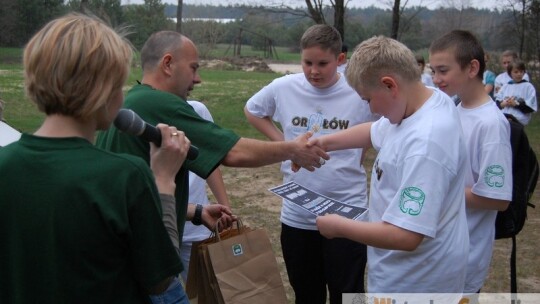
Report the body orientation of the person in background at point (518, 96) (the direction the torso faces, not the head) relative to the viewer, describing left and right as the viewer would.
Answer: facing the viewer and to the left of the viewer

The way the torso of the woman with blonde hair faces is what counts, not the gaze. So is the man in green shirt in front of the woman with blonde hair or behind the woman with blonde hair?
in front

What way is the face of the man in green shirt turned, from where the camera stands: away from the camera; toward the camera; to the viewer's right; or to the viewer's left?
to the viewer's right

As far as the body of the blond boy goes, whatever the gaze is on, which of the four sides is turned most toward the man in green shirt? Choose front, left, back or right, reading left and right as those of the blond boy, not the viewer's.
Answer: front

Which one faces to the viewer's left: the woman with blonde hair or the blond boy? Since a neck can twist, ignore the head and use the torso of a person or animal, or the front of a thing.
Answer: the blond boy

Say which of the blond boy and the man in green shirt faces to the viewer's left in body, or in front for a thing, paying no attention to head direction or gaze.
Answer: the blond boy

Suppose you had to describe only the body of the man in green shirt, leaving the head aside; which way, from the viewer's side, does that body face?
to the viewer's right

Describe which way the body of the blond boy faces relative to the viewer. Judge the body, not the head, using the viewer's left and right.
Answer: facing to the left of the viewer

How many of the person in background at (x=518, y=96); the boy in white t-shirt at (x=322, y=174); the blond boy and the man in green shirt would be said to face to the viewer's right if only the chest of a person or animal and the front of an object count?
1

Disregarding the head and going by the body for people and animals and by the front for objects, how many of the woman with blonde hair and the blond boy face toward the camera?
0

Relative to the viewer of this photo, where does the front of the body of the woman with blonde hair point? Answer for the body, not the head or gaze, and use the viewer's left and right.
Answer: facing away from the viewer and to the right of the viewer

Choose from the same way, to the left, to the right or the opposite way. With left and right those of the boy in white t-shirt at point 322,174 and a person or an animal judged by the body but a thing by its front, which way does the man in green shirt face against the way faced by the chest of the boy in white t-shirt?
to the left

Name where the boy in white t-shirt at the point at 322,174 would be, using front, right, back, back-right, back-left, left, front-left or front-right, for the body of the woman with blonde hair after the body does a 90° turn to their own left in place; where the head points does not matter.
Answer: right
